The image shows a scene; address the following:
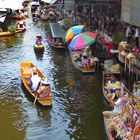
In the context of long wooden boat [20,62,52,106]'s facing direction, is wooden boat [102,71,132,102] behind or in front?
behind

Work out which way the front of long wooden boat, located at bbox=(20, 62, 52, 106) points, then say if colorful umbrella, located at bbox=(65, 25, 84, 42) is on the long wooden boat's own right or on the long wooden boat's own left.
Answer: on the long wooden boat's own right

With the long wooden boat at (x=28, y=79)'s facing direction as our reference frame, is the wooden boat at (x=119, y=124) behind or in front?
behind

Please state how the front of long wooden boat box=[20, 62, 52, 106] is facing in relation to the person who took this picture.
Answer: facing away from the viewer and to the left of the viewer

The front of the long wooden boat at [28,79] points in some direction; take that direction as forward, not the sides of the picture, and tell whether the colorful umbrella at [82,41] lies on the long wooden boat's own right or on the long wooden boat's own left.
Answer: on the long wooden boat's own right

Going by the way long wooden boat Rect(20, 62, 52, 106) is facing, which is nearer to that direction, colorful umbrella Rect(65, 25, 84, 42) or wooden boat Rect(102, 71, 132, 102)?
the colorful umbrella
